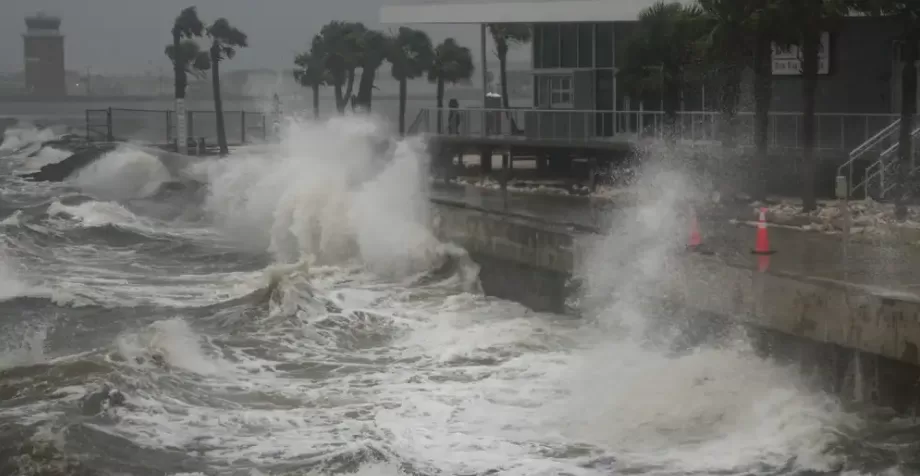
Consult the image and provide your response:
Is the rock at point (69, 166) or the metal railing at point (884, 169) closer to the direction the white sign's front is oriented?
the metal railing

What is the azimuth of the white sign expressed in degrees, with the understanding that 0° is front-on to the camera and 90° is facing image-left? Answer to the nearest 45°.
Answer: approximately 0°

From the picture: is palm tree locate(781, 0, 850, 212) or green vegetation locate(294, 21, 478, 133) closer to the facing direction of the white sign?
the palm tree

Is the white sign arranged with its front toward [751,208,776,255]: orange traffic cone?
yes

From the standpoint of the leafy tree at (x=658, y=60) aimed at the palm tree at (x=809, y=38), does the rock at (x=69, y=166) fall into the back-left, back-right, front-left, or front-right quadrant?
back-right

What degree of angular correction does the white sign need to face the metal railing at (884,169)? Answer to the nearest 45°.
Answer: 0° — it already faces it
